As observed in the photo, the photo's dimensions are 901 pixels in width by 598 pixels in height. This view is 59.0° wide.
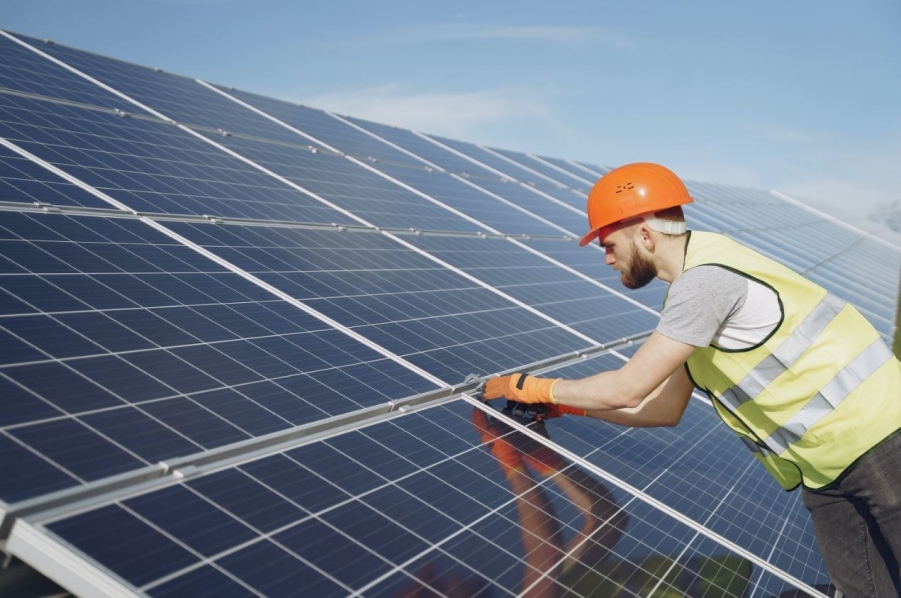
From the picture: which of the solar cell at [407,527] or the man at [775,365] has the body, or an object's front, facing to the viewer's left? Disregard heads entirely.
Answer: the man

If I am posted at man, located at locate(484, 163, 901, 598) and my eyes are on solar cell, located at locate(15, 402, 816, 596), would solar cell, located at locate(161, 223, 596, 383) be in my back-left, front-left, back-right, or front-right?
front-right

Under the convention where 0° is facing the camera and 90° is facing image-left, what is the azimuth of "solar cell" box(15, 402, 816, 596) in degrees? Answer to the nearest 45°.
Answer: approximately 315°

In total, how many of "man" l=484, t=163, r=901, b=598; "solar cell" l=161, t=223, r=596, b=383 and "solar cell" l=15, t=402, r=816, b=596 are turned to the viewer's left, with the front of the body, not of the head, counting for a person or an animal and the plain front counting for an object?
1

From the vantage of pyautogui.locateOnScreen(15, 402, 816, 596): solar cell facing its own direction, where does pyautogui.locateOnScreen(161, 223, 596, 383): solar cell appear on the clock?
pyautogui.locateOnScreen(161, 223, 596, 383): solar cell is roughly at 7 o'clock from pyautogui.locateOnScreen(15, 402, 816, 596): solar cell.

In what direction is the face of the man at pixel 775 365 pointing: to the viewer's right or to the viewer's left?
to the viewer's left

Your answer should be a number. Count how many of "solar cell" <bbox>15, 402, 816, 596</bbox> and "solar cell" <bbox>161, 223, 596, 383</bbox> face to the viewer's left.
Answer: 0

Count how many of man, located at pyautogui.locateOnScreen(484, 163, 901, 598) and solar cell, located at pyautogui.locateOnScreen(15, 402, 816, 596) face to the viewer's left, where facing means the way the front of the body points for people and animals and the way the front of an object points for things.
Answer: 1

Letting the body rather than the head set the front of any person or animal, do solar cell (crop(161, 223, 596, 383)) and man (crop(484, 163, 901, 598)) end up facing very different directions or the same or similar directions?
very different directions

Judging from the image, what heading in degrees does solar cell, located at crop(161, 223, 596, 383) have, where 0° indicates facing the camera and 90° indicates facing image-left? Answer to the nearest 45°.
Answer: approximately 315°

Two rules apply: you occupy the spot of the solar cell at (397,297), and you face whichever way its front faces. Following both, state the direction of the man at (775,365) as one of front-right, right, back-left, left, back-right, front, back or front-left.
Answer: front

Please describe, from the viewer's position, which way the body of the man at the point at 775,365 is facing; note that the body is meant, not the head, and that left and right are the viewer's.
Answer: facing to the left of the viewer

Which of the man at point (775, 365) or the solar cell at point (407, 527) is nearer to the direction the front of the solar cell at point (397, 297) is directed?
the man

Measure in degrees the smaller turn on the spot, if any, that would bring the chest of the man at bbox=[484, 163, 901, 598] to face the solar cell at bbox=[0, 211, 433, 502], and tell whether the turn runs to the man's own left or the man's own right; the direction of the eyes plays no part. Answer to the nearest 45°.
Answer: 0° — they already face it
